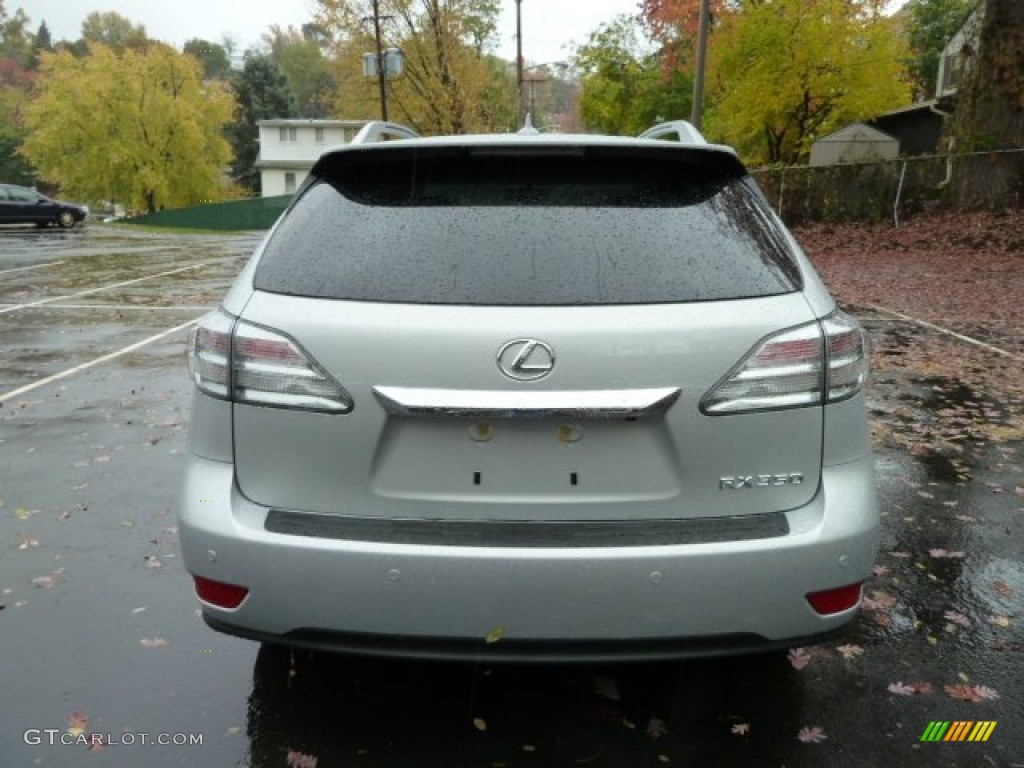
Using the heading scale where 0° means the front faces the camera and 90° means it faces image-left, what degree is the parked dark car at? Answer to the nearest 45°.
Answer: approximately 270°

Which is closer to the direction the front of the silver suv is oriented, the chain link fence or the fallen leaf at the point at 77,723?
the chain link fence

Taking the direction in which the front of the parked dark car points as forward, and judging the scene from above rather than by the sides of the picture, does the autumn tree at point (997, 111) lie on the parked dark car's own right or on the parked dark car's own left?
on the parked dark car's own right

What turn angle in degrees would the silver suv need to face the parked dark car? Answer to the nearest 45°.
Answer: approximately 45° to its left

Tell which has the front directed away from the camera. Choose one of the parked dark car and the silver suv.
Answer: the silver suv

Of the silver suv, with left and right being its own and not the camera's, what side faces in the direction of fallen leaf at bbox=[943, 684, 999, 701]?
back

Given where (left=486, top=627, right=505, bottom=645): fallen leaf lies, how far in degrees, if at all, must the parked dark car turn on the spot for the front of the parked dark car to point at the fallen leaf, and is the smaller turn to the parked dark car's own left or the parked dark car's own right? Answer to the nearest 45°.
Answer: approximately 90° to the parked dark car's own right

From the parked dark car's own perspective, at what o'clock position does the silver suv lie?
The silver suv is roughly at 3 o'clock from the parked dark car.

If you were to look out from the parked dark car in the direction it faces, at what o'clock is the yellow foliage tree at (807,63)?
The yellow foliage tree is roughly at 1 o'clock from the parked dark car.

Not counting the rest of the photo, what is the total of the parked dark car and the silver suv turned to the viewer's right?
1

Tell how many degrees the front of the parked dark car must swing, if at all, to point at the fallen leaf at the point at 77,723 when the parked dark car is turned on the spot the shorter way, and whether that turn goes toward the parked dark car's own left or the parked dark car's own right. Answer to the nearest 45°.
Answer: approximately 90° to the parked dark car's own right

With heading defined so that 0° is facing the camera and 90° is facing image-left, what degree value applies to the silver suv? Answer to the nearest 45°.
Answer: approximately 180°

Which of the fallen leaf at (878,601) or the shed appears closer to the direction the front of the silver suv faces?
the shed

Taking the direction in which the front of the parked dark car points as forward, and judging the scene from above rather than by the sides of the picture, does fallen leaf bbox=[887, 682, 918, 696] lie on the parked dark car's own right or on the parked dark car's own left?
on the parked dark car's own right
